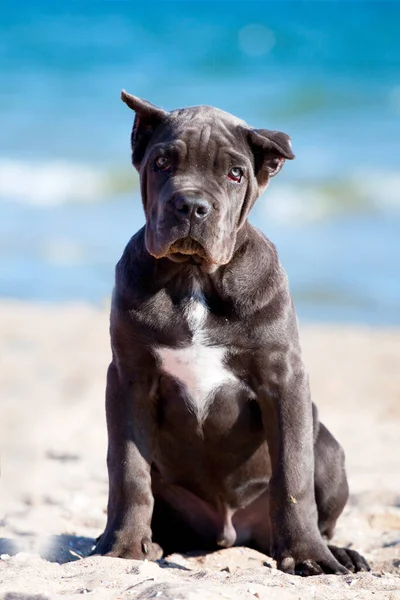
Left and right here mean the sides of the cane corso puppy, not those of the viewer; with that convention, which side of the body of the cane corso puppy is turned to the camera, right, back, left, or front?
front
